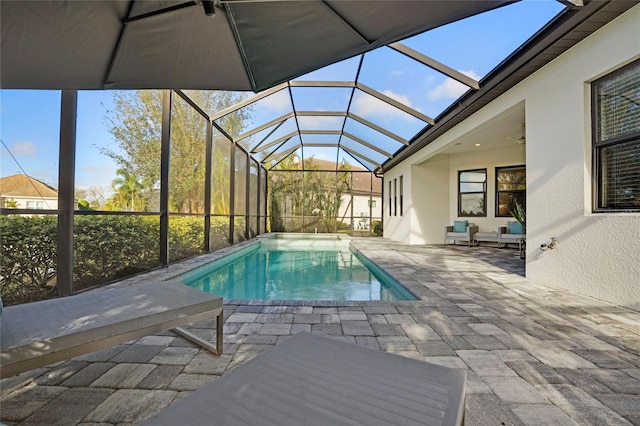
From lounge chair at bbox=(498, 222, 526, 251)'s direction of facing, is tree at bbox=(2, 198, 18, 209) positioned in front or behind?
in front

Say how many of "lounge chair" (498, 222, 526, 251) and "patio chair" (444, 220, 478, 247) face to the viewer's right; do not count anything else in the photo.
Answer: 0

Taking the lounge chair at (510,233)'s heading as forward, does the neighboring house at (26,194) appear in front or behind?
in front

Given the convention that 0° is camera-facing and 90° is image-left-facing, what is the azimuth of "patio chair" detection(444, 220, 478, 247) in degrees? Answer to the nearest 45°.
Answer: approximately 45°

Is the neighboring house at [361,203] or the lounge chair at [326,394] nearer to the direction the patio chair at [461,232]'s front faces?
the lounge chair

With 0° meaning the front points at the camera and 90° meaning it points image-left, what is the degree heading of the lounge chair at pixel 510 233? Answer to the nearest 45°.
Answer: approximately 45°
